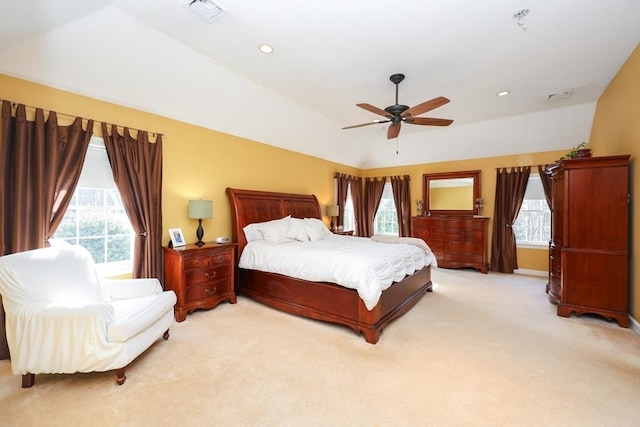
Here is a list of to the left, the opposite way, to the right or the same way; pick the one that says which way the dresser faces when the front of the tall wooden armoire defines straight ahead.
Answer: to the left

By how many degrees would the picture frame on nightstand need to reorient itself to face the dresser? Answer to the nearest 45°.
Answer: approximately 45° to its left

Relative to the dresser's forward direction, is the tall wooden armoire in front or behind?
in front

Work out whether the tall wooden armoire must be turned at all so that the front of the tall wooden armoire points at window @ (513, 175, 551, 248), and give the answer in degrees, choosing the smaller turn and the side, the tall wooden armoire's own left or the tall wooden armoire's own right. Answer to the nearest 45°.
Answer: approximately 90° to the tall wooden armoire's own right

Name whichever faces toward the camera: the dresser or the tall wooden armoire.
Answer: the dresser

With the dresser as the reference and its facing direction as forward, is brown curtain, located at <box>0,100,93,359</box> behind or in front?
in front

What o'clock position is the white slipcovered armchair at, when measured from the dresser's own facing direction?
The white slipcovered armchair is roughly at 1 o'clock from the dresser.

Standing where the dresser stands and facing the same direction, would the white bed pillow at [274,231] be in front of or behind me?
in front

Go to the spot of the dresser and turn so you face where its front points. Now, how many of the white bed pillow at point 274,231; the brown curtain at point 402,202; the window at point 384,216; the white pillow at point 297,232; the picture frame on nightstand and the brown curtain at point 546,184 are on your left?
1

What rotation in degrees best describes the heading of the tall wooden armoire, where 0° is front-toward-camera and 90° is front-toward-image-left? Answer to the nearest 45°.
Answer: approximately 90°

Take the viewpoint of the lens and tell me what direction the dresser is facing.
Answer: facing the viewer

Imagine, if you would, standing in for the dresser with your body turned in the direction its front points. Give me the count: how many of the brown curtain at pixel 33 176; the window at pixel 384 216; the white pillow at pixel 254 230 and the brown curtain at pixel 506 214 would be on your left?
1

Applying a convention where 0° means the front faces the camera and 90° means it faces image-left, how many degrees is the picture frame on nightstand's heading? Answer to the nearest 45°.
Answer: approximately 315°

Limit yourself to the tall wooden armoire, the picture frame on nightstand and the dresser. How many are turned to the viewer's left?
1
